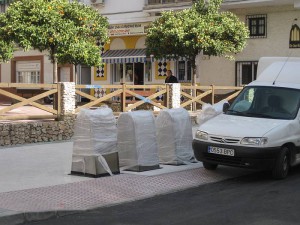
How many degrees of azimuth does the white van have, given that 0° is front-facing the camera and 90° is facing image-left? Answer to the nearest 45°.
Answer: approximately 45°

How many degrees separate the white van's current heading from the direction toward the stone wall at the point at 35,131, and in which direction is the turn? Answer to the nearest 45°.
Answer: approximately 90° to its right

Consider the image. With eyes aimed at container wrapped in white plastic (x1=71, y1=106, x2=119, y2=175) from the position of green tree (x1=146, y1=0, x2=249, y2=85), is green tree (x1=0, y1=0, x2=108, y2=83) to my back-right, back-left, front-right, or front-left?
front-right

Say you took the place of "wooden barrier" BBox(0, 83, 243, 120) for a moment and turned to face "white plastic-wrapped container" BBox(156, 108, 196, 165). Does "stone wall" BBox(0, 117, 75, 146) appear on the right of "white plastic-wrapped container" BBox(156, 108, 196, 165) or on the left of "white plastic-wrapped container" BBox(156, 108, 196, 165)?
right

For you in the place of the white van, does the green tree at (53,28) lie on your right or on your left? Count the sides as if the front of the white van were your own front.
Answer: on your right

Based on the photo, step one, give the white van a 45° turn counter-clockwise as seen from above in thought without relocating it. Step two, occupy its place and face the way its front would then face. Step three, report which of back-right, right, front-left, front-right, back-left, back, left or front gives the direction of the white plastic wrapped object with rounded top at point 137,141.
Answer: right

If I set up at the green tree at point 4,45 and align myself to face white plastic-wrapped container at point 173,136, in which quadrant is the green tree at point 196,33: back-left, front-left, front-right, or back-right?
front-left

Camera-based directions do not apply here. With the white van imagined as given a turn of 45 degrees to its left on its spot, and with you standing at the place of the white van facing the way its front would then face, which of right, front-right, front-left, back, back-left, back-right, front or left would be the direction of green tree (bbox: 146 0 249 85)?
back

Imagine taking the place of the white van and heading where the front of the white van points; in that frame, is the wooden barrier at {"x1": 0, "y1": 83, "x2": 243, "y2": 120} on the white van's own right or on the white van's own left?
on the white van's own right

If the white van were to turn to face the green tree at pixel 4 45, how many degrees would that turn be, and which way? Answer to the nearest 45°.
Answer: approximately 90° to its right

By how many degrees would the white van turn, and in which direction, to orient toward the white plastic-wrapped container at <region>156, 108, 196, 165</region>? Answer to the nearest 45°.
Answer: approximately 90° to its right

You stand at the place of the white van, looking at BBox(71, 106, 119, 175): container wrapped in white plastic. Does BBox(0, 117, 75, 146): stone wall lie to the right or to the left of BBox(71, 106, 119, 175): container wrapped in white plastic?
right
